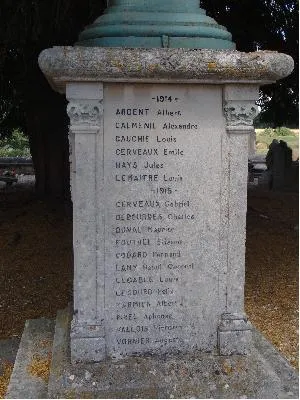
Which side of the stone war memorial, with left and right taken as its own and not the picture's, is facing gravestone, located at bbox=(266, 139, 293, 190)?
back

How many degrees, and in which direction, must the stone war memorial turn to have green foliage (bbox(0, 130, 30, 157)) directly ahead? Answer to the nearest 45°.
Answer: approximately 180°

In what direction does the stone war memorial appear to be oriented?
toward the camera
